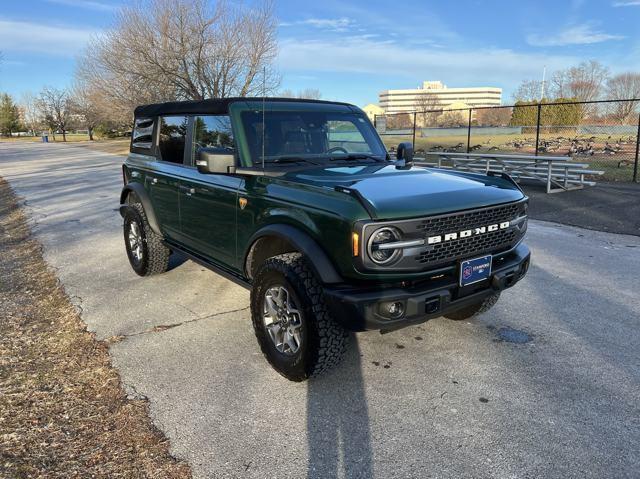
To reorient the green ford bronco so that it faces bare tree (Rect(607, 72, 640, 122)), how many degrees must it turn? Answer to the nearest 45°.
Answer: approximately 90° to its left

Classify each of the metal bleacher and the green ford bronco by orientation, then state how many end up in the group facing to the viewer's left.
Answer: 0

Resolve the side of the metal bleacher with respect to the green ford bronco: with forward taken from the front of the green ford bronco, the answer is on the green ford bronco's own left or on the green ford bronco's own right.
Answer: on the green ford bronco's own left

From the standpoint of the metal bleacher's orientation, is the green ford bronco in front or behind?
behind

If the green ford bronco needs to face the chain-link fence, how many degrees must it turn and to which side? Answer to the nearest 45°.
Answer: approximately 90° to its left

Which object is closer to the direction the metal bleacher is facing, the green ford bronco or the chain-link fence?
the chain-link fence

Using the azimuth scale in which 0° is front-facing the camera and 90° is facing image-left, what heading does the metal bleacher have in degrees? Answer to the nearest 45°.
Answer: approximately 225°
